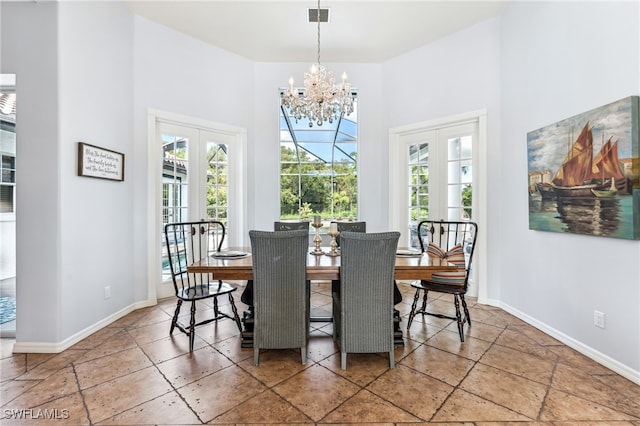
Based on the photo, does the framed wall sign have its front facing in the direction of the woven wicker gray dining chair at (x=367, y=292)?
yes

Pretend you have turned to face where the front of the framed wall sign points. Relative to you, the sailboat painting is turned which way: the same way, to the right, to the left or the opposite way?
the opposite way

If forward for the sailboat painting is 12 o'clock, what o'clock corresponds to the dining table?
The dining table is roughly at 12 o'clock from the sailboat painting.

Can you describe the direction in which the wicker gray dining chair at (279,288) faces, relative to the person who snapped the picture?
facing away from the viewer

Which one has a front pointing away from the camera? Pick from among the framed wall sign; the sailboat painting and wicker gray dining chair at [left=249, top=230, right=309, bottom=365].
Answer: the wicker gray dining chair

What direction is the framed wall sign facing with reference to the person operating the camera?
facing the viewer and to the right of the viewer

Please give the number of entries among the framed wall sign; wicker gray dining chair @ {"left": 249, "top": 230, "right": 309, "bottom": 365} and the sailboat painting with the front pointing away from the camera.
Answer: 1

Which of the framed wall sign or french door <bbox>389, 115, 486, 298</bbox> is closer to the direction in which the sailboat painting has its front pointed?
the framed wall sign

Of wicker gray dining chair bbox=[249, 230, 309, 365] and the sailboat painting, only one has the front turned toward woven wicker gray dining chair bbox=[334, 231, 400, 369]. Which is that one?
the sailboat painting

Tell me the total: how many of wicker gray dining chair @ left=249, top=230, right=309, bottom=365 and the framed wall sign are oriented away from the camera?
1

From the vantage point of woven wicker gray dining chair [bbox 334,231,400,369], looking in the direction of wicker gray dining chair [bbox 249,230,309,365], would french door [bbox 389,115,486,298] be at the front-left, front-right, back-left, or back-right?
back-right

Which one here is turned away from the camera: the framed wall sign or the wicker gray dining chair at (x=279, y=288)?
the wicker gray dining chair

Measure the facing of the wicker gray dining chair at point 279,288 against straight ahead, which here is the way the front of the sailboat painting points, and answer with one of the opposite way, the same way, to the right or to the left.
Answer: to the right

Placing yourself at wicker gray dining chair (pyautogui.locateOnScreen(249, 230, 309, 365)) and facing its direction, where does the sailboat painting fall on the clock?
The sailboat painting is roughly at 3 o'clock from the wicker gray dining chair.

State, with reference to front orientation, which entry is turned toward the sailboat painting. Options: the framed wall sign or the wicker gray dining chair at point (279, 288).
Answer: the framed wall sign

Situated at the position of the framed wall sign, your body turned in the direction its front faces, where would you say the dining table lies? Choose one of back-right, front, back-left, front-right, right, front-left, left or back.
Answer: front

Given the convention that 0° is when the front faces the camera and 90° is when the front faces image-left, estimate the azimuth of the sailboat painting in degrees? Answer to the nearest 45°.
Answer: approximately 45°

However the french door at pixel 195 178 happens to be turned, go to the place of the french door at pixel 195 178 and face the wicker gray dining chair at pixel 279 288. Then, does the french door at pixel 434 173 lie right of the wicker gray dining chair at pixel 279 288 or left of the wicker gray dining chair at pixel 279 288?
left
